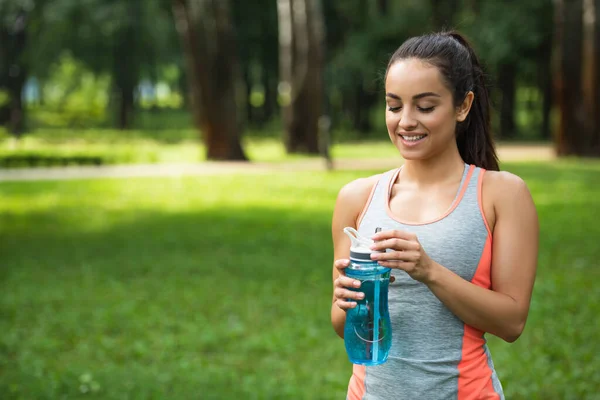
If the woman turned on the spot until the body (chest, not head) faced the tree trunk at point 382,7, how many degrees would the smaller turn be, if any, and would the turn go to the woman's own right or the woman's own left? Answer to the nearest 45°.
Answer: approximately 135° to the woman's own right

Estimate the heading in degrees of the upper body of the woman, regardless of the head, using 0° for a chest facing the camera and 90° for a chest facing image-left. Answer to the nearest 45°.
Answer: approximately 45°

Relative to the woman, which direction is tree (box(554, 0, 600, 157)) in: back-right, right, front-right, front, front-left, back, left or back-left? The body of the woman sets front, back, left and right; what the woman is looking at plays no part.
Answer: back-right

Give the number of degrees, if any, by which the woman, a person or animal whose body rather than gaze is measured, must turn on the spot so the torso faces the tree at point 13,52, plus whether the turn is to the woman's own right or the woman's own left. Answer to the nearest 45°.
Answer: approximately 90° to the woman's own right
